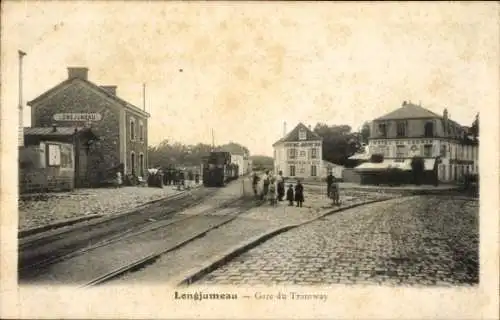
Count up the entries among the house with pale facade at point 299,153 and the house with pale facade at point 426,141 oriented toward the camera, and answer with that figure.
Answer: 2

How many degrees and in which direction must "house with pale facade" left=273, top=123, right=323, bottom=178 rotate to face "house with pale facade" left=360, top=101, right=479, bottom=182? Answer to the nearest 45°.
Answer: approximately 90° to its left

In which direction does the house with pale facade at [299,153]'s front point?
toward the camera

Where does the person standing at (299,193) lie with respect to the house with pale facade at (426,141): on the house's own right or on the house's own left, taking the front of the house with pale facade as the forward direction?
on the house's own right

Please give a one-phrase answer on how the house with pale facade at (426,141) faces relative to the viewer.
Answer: facing the viewer
